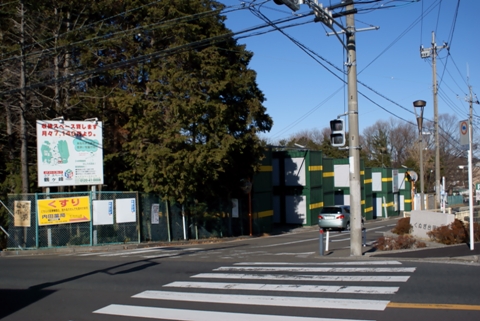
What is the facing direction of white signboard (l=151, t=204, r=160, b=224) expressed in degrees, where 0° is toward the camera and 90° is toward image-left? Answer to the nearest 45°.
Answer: approximately 0°

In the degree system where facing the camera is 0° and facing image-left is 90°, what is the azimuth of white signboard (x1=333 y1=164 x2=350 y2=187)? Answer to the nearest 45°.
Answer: approximately 0°

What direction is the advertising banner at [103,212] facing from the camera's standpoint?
toward the camera

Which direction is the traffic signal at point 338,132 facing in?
toward the camera

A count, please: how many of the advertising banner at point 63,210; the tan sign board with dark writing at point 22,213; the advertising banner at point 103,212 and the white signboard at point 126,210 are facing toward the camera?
4

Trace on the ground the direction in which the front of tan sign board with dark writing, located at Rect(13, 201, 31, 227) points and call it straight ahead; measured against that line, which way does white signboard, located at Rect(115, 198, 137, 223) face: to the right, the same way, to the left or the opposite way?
the same way

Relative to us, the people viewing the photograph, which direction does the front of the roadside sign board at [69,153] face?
facing the viewer

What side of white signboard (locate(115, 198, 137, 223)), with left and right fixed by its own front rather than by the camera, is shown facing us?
front

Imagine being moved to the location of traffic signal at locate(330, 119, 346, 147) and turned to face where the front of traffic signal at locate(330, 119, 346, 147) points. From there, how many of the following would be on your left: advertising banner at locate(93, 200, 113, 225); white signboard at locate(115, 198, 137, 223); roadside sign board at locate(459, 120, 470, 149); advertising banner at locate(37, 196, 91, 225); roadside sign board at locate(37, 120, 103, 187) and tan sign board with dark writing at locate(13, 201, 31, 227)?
1
